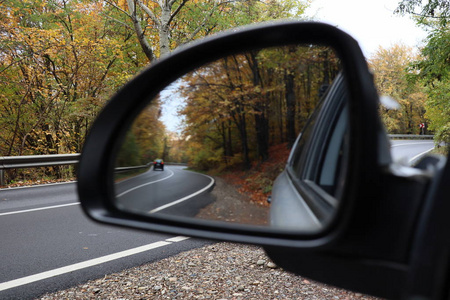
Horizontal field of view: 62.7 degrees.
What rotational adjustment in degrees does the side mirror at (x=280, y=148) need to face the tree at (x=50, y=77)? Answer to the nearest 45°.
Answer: approximately 135° to its right

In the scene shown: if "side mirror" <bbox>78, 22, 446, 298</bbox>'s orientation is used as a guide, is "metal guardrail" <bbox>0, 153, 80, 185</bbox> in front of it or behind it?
behind

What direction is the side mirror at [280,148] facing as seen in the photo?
toward the camera
